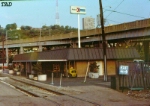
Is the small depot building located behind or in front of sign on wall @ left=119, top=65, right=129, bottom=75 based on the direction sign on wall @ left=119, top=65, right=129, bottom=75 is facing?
behind

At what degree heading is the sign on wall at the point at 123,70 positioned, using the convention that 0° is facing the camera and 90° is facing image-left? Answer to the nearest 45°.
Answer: approximately 0°
